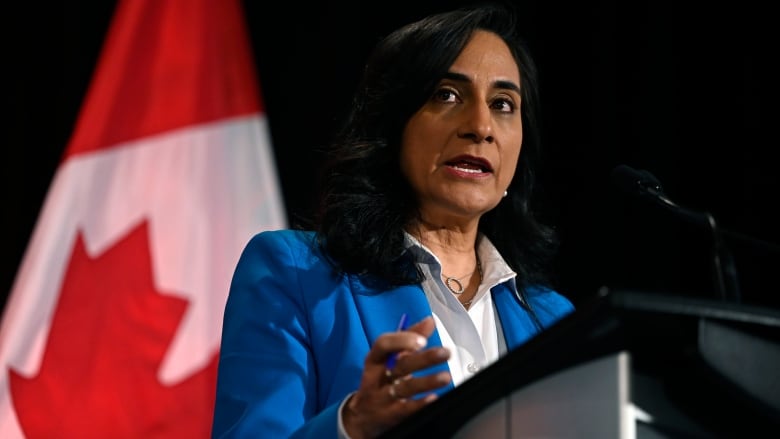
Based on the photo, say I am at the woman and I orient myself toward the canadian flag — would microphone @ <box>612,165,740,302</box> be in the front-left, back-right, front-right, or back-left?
back-right

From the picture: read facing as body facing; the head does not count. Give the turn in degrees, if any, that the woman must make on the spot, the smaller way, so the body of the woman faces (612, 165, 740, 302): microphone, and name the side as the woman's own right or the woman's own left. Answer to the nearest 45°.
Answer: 0° — they already face it

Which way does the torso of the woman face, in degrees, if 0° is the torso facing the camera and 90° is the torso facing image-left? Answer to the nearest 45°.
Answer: approximately 315°

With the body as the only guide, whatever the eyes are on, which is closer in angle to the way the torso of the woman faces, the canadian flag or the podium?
the podium

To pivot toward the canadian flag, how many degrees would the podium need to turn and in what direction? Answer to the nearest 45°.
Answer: approximately 180°

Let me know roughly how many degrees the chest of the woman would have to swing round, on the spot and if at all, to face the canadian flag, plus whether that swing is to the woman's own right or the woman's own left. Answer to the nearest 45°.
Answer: approximately 180°

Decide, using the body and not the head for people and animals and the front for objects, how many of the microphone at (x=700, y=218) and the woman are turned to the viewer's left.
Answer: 1

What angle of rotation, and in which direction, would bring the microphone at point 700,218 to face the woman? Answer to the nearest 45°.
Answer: approximately 45° to its right

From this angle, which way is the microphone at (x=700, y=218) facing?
to the viewer's left
